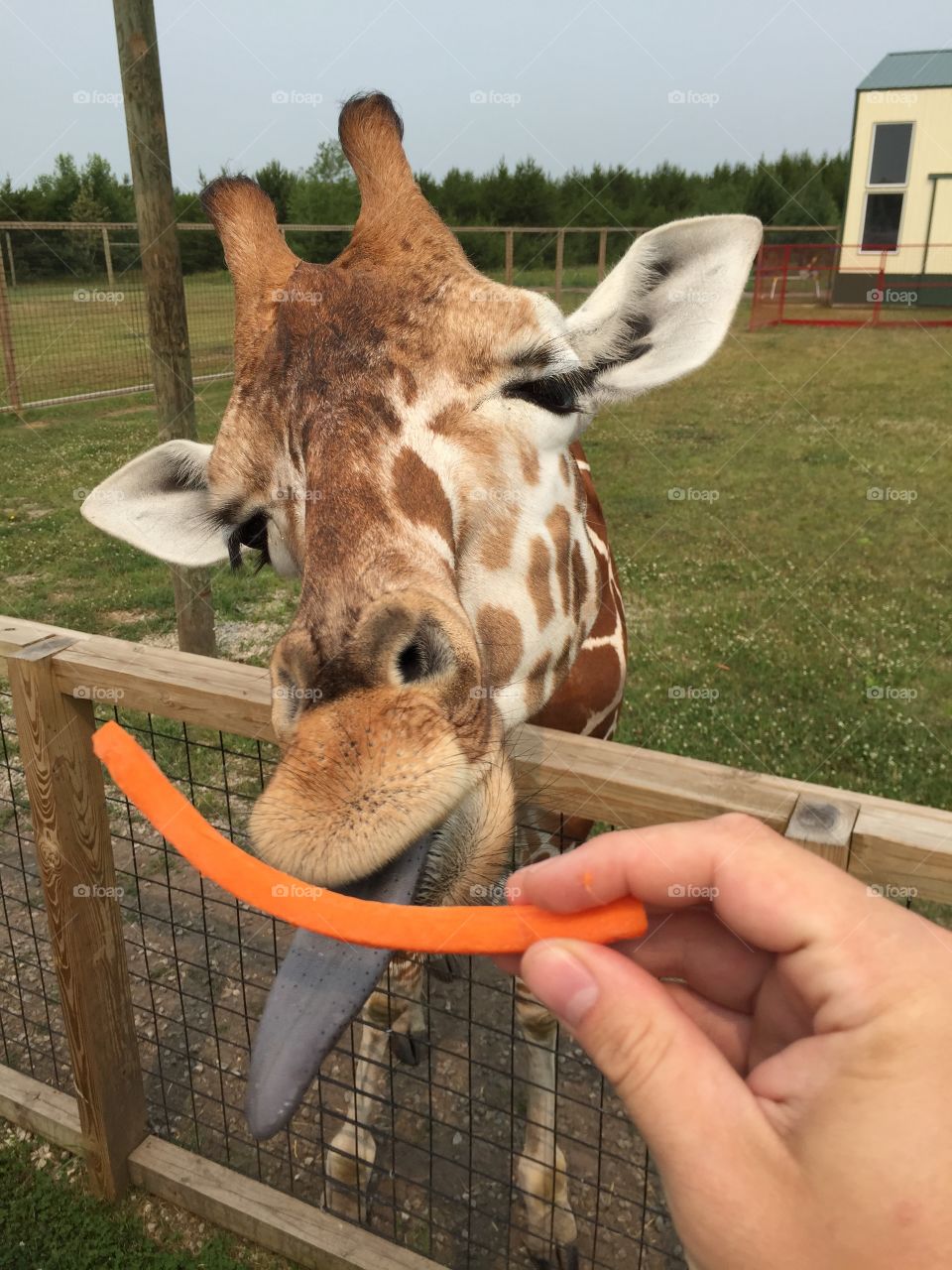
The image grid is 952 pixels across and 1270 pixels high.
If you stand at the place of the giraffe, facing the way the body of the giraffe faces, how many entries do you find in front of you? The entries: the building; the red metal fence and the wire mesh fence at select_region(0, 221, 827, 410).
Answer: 0

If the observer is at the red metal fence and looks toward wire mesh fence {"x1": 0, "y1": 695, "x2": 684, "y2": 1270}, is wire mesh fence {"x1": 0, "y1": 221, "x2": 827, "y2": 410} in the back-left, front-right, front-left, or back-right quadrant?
front-right

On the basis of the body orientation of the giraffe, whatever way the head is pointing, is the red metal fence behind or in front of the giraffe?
behind

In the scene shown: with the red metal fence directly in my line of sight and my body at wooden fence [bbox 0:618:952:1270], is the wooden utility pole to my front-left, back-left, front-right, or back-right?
front-left

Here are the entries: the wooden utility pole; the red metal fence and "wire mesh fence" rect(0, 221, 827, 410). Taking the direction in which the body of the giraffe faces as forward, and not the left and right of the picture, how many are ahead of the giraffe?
0

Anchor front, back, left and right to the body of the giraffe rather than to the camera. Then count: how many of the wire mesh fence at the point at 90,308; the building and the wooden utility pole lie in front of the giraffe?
0

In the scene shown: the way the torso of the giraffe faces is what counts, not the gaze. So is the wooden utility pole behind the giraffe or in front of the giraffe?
behind

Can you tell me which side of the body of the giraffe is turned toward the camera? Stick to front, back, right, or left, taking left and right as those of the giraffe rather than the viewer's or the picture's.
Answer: front

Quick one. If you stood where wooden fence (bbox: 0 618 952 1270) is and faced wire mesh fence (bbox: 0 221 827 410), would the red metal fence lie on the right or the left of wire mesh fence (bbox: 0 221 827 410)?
right

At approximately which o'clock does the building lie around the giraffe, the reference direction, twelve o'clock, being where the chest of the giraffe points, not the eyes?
The building is roughly at 7 o'clock from the giraffe.
